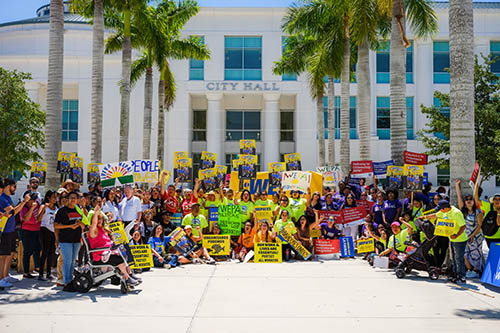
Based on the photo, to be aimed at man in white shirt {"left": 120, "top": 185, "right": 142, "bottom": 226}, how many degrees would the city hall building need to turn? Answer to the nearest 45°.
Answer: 0° — it already faces them

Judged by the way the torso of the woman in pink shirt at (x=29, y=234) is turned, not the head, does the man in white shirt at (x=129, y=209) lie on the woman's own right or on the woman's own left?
on the woman's own left

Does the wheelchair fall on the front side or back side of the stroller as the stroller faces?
on the front side

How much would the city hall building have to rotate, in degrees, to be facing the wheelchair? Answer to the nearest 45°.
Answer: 0° — it already faces it

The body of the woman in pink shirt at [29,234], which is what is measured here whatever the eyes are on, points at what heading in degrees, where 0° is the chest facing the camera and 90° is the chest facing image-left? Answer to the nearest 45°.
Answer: approximately 315°

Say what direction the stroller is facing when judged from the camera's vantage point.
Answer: facing to the left of the viewer

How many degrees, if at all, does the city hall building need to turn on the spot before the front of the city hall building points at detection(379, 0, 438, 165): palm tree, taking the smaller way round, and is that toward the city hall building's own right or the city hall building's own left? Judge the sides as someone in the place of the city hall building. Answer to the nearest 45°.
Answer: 0° — it already faces it

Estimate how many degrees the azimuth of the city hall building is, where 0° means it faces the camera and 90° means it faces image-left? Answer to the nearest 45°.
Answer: approximately 0°
